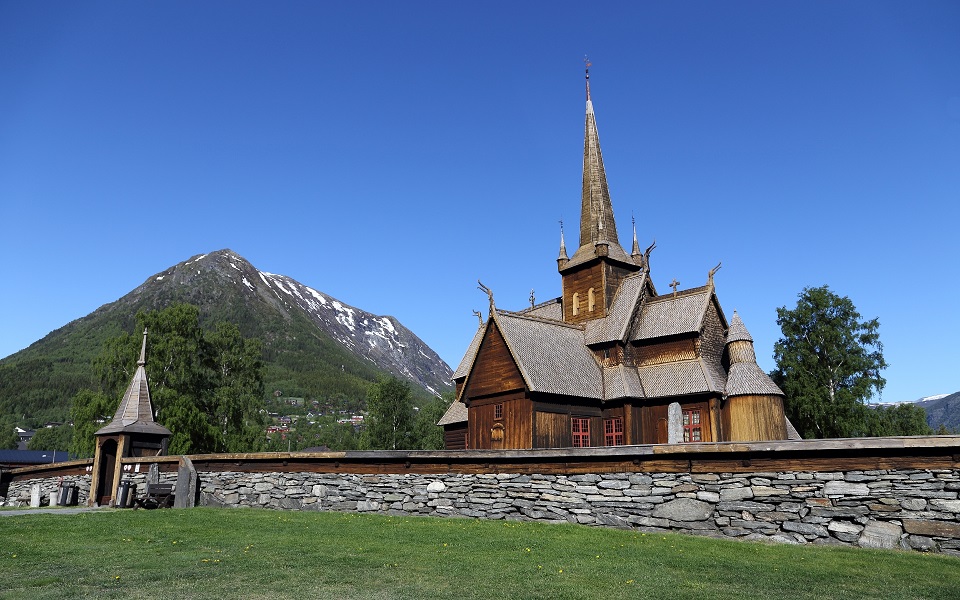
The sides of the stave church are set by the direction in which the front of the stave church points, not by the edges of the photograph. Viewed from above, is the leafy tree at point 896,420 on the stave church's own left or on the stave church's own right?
on the stave church's own right

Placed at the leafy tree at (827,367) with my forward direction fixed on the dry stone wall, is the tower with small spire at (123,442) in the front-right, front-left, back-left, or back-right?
front-right

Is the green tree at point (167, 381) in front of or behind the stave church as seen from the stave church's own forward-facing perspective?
in front

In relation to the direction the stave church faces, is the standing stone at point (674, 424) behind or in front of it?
behind

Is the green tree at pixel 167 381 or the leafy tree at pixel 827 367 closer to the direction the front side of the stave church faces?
the green tree

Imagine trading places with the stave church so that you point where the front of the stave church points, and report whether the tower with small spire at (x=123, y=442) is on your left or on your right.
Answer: on your left

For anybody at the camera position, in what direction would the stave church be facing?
facing the viewer and to the left of the viewer
